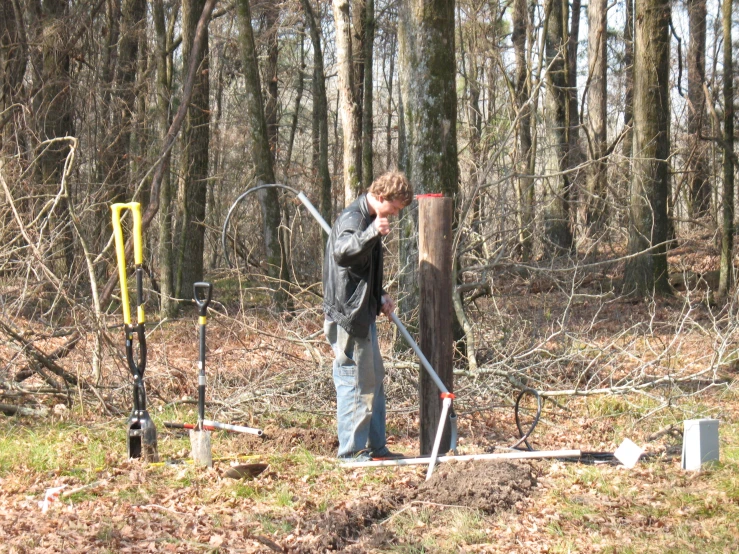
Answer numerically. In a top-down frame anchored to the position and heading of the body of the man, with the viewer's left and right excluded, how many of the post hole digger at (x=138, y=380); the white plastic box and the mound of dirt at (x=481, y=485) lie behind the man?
1

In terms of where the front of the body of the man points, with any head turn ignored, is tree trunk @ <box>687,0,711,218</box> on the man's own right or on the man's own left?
on the man's own left

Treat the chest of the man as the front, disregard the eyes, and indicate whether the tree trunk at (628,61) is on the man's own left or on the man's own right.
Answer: on the man's own left

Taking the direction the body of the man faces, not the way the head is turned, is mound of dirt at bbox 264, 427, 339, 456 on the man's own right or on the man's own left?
on the man's own left

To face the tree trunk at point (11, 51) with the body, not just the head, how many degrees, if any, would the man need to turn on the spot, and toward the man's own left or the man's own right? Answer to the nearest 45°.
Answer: approximately 135° to the man's own left

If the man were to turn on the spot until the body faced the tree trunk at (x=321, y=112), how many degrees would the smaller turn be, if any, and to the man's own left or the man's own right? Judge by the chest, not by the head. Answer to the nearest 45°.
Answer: approximately 90° to the man's own left

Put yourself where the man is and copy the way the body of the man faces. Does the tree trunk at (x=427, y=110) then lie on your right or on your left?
on your left

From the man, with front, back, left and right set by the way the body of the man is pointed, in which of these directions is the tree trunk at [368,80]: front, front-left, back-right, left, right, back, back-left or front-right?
left

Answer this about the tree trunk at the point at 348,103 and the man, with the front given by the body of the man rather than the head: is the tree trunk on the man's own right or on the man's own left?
on the man's own left

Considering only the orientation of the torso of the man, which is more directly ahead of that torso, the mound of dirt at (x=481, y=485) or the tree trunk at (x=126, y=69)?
the mound of dirt

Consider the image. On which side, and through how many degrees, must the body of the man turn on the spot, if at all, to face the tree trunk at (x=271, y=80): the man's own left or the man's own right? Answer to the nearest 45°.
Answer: approximately 90° to the man's own left

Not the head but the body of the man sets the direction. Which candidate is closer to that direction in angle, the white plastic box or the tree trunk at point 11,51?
the white plastic box

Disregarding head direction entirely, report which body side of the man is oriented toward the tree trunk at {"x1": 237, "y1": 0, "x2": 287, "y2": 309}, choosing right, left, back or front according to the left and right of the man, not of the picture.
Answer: left

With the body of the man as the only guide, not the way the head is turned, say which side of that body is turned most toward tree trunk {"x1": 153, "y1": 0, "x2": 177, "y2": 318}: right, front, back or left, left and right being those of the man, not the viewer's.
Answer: left

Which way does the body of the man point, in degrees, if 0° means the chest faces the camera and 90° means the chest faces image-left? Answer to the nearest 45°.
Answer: approximately 270°
